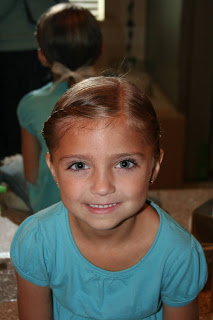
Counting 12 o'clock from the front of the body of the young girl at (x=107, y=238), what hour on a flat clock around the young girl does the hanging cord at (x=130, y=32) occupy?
The hanging cord is roughly at 6 o'clock from the young girl.

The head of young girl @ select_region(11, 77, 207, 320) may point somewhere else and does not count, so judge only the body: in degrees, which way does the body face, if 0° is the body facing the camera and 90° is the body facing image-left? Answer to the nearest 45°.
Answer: approximately 0°
